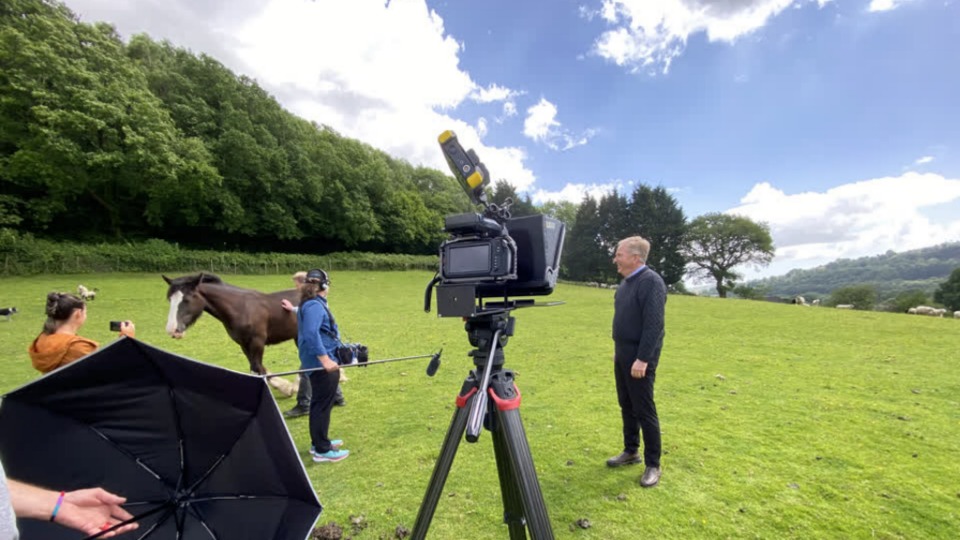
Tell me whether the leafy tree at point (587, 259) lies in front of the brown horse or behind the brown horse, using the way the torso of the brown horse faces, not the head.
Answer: behind

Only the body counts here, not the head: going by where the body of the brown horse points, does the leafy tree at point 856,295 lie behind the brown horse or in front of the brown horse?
behind

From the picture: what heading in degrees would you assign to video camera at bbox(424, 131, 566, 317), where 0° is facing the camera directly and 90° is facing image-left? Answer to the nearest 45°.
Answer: approximately 225°

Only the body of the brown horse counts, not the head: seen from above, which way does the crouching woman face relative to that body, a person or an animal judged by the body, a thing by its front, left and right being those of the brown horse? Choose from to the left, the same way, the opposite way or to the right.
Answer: the opposite way

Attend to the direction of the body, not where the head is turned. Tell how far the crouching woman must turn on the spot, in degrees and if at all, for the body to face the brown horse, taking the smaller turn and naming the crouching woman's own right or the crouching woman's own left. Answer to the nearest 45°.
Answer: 0° — they already face it

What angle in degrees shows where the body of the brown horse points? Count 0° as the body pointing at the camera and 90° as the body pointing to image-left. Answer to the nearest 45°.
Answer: approximately 45°

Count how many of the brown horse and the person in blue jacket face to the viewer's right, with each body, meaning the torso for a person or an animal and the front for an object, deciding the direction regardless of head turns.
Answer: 1

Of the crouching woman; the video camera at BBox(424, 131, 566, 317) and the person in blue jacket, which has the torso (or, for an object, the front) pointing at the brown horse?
the crouching woman

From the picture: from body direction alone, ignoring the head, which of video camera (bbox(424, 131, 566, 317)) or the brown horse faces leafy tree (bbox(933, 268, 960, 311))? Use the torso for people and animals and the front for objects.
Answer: the video camera

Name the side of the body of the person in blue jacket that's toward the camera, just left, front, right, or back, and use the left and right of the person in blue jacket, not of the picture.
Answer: right

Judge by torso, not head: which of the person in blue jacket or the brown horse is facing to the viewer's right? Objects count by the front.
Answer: the person in blue jacket

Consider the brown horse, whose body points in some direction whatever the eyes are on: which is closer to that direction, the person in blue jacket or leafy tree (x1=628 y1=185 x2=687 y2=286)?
the person in blue jacket
